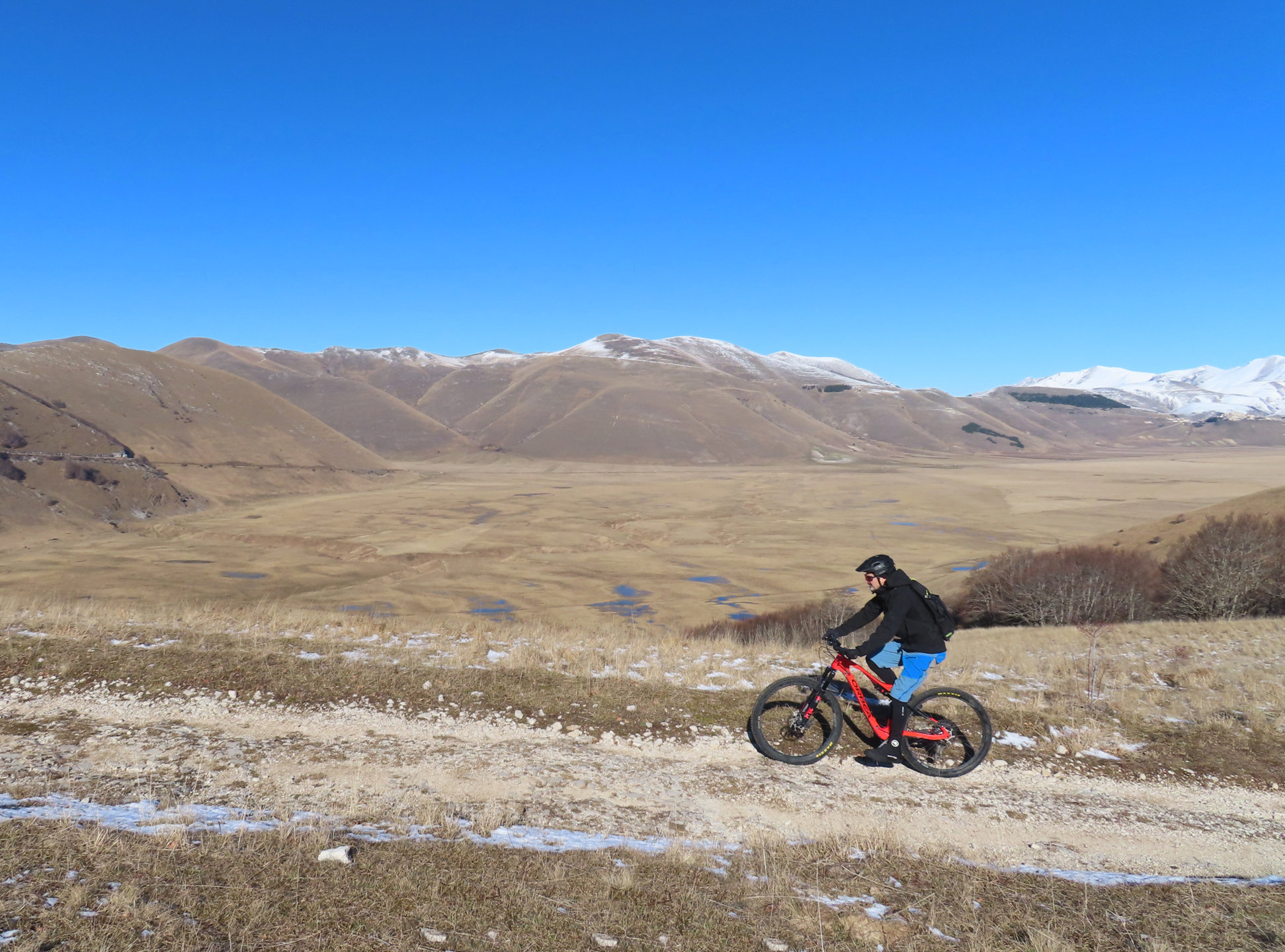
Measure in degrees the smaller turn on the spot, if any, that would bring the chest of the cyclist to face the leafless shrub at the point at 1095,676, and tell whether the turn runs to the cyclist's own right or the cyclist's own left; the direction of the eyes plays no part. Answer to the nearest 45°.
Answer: approximately 135° to the cyclist's own right

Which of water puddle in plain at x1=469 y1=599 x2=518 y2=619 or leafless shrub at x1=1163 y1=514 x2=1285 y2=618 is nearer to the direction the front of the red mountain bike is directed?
the water puddle in plain

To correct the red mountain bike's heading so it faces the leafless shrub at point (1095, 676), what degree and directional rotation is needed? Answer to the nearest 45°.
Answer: approximately 135° to its right

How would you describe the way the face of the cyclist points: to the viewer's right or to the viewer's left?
to the viewer's left

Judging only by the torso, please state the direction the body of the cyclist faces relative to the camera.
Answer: to the viewer's left

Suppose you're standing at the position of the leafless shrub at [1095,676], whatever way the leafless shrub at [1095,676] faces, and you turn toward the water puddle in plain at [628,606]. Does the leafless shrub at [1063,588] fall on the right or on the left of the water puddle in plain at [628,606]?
right

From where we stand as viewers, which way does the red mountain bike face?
facing to the left of the viewer

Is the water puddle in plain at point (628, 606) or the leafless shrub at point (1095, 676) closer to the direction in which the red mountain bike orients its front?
the water puddle in plain

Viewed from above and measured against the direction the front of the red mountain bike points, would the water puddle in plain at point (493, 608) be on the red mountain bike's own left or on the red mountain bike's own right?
on the red mountain bike's own right
